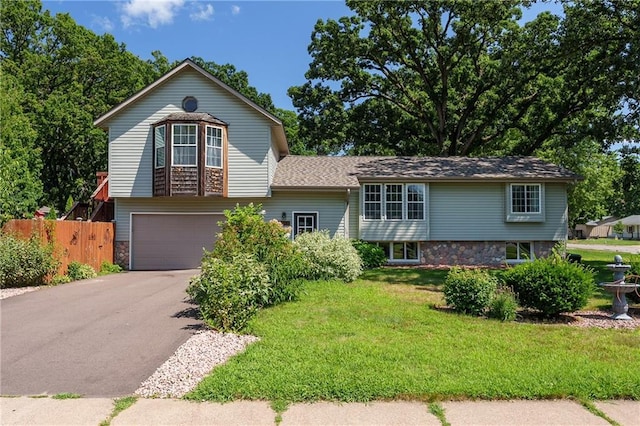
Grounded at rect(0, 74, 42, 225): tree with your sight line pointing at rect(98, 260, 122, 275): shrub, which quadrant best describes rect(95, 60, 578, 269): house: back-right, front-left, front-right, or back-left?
front-left

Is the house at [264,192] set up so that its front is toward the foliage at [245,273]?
yes

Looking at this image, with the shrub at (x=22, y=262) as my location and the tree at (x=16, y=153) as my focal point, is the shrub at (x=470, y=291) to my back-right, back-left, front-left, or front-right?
back-right

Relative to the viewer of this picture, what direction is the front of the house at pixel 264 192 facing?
facing the viewer

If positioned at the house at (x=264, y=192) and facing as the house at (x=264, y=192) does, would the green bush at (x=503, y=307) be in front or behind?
in front

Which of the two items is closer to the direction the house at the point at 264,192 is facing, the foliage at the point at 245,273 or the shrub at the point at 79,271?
the foliage

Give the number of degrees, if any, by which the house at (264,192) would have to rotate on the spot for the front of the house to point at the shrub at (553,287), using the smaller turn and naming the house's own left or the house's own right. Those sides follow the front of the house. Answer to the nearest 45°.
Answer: approximately 45° to the house's own left

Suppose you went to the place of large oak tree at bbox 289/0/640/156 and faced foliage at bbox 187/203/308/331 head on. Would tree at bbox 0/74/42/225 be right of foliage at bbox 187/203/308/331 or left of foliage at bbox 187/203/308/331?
right

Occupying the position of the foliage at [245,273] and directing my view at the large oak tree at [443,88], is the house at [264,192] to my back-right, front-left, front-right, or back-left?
front-left

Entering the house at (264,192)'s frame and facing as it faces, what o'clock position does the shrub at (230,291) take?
The shrub is roughly at 12 o'clock from the house.

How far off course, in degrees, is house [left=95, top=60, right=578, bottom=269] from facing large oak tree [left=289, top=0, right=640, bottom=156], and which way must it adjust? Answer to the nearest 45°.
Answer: approximately 135° to its left
